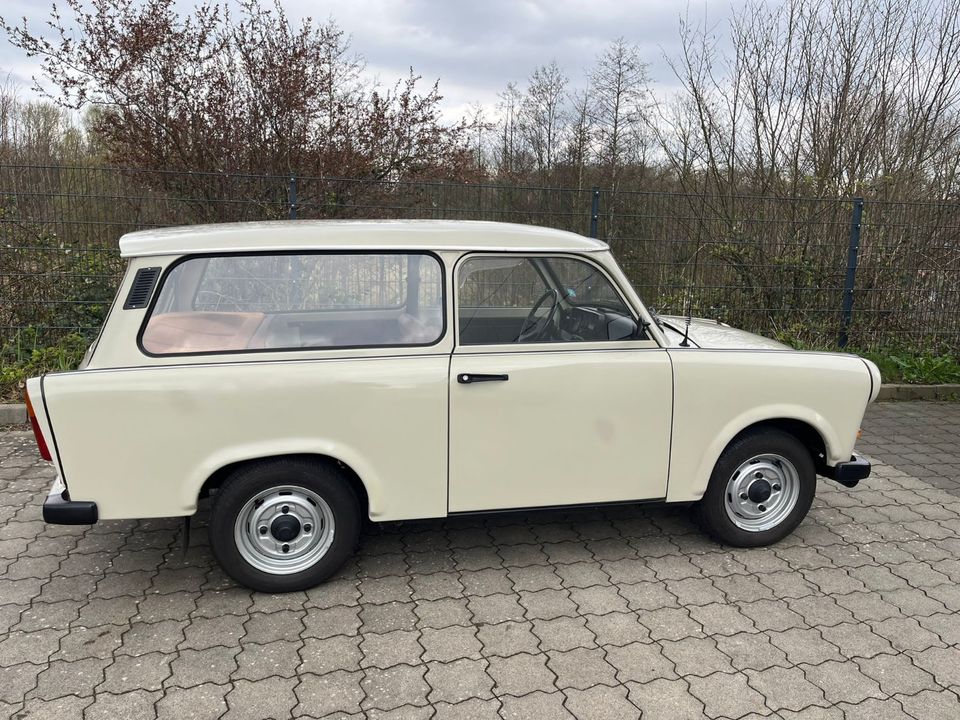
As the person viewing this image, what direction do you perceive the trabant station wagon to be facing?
facing to the right of the viewer

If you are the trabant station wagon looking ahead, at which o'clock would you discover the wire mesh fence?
The wire mesh fence is roughly at 10 o'clock from the trabant station wagon.
